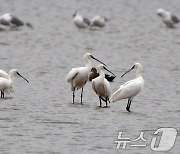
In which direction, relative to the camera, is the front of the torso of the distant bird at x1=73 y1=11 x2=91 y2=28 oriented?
to the viewer's left

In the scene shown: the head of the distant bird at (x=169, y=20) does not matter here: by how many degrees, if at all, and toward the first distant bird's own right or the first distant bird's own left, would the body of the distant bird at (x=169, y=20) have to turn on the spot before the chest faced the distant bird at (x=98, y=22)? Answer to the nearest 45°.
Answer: approximately 45° to the first distant bird's own left

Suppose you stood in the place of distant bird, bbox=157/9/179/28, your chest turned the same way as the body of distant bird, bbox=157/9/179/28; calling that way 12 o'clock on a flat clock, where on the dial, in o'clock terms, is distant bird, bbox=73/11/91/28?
distant bird, bbox=73/11/91/28 is roughly at 11 o'clock from distant bird, bbox=157/9/179/28.

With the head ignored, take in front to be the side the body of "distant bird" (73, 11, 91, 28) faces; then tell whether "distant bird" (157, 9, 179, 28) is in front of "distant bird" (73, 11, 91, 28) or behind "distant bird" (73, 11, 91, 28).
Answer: behind

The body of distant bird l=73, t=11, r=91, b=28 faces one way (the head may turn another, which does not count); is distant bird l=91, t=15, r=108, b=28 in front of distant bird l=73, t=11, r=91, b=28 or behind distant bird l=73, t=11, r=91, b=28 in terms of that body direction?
behind

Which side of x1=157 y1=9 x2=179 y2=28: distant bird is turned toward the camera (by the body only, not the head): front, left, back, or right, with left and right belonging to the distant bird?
left

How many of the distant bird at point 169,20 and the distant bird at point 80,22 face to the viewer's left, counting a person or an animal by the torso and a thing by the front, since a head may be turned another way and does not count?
2
